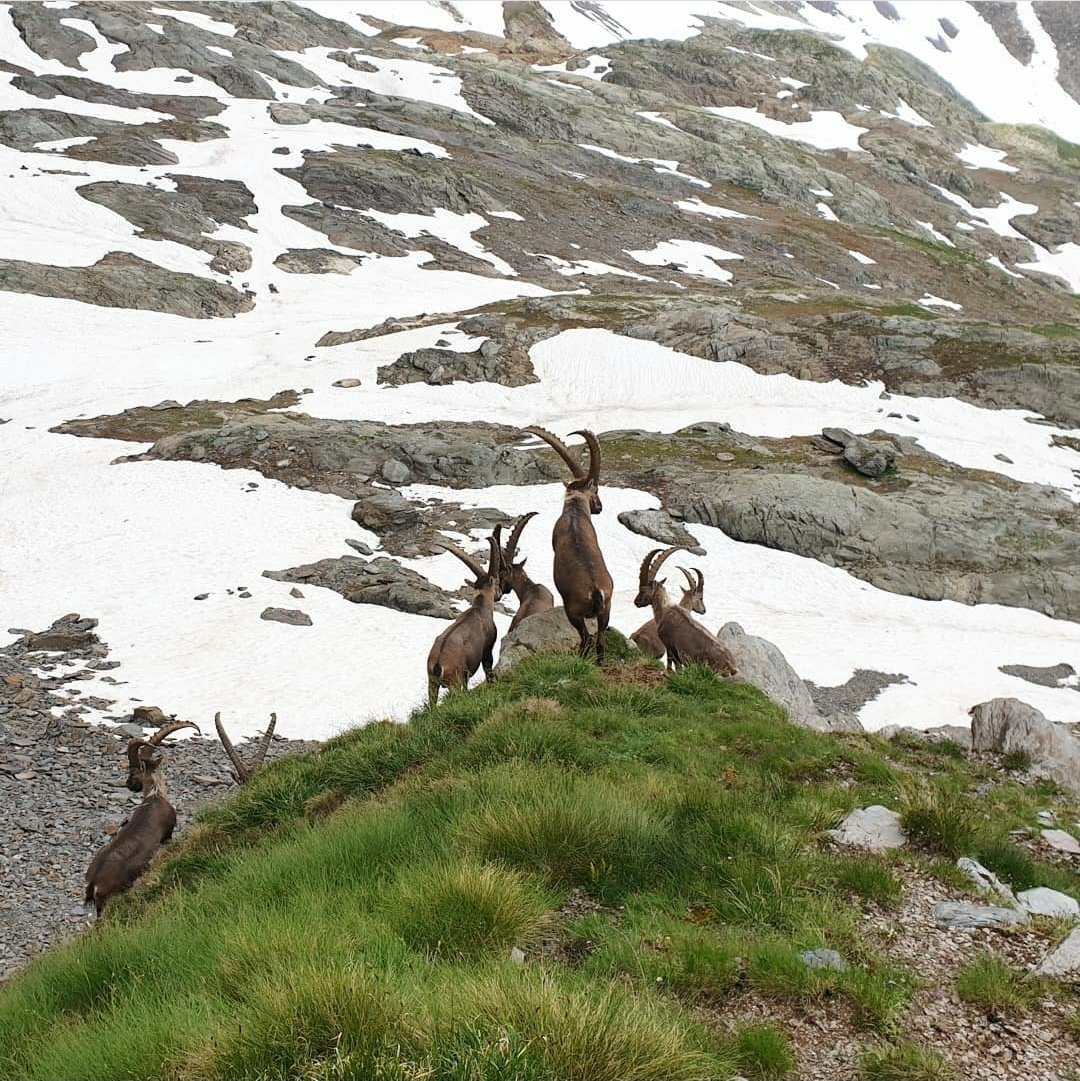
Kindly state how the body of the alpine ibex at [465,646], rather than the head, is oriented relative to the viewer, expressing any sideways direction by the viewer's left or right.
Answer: facing away from the viewer and to the right of the viewer

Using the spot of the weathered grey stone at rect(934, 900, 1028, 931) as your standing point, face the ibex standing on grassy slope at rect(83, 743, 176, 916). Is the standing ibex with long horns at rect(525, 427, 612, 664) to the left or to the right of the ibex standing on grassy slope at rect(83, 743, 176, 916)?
right

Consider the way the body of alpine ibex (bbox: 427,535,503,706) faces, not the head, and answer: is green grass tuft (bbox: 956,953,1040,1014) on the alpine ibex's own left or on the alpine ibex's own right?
on the alpine ibex's own right

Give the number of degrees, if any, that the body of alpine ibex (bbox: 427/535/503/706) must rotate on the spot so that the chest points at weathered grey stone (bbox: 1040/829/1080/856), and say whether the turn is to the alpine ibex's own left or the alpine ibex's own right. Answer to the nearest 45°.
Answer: approximately 90° to the alpine ibex's own right

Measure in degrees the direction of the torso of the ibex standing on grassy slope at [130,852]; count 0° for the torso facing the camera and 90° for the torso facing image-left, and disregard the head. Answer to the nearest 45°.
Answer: approximately 225°

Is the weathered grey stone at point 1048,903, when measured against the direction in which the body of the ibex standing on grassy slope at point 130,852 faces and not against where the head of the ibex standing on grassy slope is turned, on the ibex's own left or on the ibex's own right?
on the ibex's own right

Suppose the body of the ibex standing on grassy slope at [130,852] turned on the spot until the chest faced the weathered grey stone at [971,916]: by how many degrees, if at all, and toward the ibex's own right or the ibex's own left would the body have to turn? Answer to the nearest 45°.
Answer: approximately 90° to the ibex's own right

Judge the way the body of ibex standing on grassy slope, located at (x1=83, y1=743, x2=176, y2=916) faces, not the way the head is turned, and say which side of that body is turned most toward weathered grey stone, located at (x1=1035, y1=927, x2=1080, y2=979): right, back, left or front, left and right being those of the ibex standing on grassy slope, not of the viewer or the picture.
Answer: right

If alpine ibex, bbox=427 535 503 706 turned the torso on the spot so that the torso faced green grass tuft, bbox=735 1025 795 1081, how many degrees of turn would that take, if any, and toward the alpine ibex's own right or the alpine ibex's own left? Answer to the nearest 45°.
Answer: approximately 135° to the alpine ibex's own right

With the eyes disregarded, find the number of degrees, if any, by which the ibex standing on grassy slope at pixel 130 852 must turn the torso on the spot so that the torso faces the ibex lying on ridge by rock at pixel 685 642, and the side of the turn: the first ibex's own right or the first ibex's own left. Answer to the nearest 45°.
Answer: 0° — it already faces it
